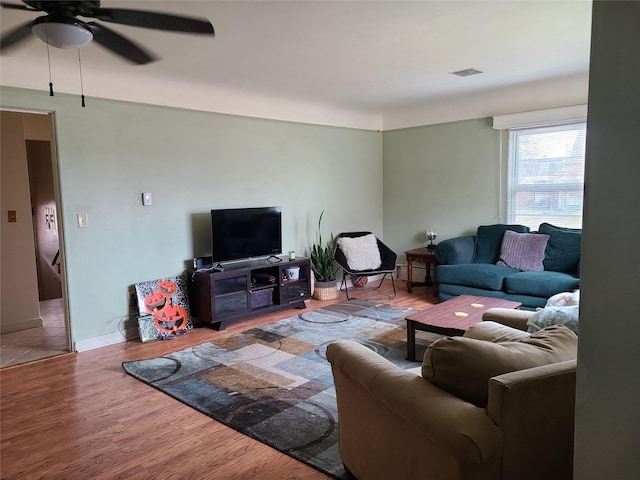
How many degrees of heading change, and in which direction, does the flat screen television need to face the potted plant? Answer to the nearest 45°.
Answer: approximately 90° to its left

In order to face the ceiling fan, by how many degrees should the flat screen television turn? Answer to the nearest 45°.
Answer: approximately 45° to its right

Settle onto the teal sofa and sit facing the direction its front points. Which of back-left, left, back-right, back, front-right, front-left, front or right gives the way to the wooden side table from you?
right

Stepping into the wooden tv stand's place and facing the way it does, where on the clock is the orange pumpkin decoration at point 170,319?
The orange pumpkin decoration is roughly at 4 o'clock from the wooden tv stand.

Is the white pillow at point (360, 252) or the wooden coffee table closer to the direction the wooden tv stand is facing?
the wooden coffee table

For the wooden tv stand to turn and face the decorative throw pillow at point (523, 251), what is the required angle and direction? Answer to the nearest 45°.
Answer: approximately 45° to its left

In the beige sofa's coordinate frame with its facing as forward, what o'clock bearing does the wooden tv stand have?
The wooden tv stand is roughly at 12 o'clock from the beige sofa.

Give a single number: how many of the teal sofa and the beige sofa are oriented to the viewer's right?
0

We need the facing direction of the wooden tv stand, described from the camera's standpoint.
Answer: facing the viewer and to the right of the viewer

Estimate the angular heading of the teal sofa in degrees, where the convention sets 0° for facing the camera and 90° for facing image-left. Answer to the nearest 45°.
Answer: approximately 45°

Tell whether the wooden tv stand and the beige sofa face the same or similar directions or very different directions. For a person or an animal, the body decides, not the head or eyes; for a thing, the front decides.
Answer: very different directions

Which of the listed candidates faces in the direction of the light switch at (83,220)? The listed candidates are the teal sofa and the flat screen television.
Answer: the teal sofa

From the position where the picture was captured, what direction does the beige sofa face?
facing away from the viewer and to the left of the viewer

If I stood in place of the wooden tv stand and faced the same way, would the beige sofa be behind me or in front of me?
in front

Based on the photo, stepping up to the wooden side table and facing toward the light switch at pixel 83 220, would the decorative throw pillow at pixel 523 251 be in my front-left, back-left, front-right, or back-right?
back-left

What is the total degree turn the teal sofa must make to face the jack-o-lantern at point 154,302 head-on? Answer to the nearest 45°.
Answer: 0° — it already faces it

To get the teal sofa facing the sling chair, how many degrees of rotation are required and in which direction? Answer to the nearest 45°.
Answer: approximately 45° to its right
